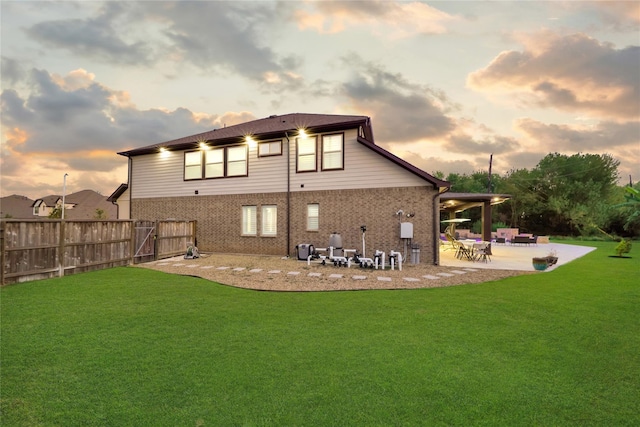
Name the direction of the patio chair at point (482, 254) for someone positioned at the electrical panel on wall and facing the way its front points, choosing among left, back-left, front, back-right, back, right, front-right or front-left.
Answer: back-left

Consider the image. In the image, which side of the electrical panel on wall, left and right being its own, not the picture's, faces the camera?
front

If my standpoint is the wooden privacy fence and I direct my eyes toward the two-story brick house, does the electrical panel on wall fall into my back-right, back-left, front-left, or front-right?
front-right

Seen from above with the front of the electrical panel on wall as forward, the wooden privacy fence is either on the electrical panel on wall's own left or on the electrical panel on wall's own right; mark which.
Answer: on the electrical panel on wall's own right

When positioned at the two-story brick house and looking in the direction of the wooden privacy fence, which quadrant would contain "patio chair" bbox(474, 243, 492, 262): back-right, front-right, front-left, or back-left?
back-left
